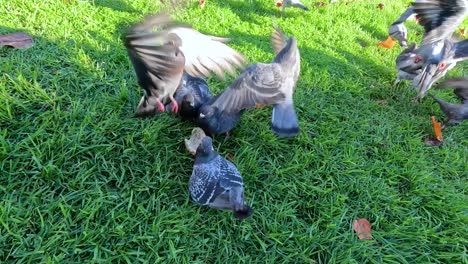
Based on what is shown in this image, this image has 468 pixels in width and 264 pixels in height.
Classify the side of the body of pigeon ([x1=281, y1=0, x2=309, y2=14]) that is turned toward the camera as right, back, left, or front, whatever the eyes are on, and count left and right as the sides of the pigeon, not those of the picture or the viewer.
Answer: left

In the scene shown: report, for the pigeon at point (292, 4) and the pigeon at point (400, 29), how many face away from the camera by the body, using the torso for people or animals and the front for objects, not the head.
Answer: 0

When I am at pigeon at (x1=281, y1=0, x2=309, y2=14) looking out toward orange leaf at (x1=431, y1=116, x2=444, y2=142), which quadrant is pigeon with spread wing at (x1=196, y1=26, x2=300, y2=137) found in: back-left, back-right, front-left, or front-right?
front-right

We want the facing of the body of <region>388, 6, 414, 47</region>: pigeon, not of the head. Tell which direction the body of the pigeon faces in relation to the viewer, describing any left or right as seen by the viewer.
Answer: facing the viewer and to the left of the viewer

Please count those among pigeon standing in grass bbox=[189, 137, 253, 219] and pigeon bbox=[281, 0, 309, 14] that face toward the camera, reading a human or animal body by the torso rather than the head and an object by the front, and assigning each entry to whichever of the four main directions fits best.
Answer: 0

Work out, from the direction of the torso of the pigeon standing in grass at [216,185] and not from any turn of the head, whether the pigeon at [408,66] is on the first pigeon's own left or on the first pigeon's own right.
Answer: on the first pigeon's own right

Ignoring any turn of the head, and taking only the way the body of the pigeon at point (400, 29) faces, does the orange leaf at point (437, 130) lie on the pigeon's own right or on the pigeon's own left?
on the pigeon's own left

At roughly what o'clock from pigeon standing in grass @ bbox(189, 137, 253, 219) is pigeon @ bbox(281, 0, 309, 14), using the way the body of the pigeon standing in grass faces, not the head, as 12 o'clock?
The pigeon is roughly at 2 o'clock from the pigeon standing in grass.

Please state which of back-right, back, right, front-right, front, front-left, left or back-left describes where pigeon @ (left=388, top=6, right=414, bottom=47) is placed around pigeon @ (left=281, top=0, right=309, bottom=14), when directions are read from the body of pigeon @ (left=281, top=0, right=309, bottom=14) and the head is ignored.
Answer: back

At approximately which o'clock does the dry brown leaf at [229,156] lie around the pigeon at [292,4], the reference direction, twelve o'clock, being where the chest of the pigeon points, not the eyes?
The dry brown leaf is roughly at 9 o'clock from the pigeon.

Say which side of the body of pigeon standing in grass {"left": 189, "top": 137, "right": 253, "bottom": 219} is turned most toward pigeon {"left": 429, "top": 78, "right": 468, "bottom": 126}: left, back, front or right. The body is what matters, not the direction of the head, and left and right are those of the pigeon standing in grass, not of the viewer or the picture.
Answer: right
